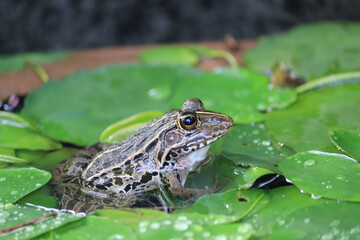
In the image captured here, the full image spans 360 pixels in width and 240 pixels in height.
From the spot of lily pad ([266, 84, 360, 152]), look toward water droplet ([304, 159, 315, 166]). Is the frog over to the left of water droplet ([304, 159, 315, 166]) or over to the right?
right

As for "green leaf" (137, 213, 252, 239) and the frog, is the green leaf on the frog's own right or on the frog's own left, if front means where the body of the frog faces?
on the frog's own right

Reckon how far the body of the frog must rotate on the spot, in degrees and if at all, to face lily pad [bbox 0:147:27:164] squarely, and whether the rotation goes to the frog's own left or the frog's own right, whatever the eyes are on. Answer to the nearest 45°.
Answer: approximately 180°

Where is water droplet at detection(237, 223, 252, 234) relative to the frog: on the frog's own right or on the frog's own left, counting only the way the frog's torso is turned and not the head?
on the frog's own right

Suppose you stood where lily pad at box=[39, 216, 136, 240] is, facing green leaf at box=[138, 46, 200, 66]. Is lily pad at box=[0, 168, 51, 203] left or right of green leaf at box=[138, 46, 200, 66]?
left

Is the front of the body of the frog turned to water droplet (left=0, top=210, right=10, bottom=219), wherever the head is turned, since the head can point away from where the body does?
no

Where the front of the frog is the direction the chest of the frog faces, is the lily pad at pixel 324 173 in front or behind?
in front

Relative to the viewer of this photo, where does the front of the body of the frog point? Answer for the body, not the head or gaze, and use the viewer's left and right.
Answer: facing to the right of the viewer

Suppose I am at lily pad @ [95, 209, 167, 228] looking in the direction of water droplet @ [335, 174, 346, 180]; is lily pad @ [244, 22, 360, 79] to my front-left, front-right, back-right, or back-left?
front-left

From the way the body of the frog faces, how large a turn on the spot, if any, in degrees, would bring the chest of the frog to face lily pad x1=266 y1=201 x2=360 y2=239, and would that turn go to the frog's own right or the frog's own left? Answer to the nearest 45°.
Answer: approximately 45° to the frog's own right

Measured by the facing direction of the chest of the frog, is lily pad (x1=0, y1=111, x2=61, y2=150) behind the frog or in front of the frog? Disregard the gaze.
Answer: behind

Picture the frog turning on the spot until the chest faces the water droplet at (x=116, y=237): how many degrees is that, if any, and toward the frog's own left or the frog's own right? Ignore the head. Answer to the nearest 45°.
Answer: approximately 90° to the frog's own right

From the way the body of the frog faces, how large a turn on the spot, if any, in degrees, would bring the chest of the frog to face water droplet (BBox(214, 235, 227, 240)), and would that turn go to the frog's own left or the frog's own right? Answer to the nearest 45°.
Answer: approximately 90° to the frog's own right

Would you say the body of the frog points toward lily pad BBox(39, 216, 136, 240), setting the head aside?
no

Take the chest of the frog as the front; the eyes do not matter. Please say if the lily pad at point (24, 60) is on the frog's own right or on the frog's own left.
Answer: on the frog's own left

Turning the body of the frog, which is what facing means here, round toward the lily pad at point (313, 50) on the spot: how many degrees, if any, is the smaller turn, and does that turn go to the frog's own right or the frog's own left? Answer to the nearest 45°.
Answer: approximately 45° to the frog's own left

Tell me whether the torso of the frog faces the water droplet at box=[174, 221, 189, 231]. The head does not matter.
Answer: no

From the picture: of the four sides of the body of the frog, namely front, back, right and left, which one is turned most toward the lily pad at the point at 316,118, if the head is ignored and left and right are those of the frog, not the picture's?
front
